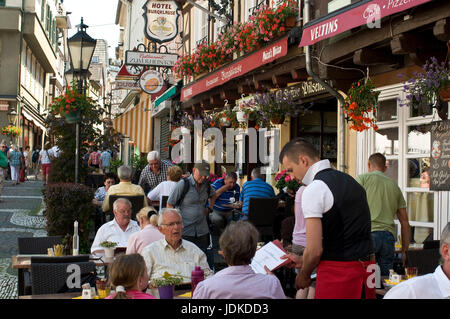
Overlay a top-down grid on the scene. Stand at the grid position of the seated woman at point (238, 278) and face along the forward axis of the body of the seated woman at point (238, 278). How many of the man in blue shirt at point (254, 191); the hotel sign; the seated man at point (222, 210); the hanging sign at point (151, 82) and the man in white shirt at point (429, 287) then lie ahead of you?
4

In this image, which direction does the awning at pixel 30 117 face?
to the viewer's right

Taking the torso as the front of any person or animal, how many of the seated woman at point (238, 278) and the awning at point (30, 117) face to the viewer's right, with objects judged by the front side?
1

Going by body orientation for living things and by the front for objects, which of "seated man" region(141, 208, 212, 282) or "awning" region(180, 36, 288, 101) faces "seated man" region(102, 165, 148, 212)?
the awning

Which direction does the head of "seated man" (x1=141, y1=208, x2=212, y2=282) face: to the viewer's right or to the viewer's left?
to the viewer's right

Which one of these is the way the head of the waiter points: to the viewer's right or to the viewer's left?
to the viewer's left

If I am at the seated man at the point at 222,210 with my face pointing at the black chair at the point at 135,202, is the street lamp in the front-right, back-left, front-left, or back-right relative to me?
front-right

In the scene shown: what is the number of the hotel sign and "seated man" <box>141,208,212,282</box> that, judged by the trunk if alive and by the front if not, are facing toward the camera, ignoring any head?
2

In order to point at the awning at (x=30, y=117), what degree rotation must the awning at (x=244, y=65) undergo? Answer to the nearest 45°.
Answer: approximately 90° to its right

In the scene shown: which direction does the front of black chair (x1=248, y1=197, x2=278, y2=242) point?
away from the camera

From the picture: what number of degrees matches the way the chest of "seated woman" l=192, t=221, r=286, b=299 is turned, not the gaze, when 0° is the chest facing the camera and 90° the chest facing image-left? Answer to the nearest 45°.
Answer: approximately 180°

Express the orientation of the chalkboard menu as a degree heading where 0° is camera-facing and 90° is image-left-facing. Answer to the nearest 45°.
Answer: approximately 45°

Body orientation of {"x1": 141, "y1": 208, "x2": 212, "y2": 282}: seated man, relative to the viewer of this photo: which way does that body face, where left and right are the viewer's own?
facing the viewer

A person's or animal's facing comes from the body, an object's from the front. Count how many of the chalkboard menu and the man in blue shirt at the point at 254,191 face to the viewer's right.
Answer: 0
